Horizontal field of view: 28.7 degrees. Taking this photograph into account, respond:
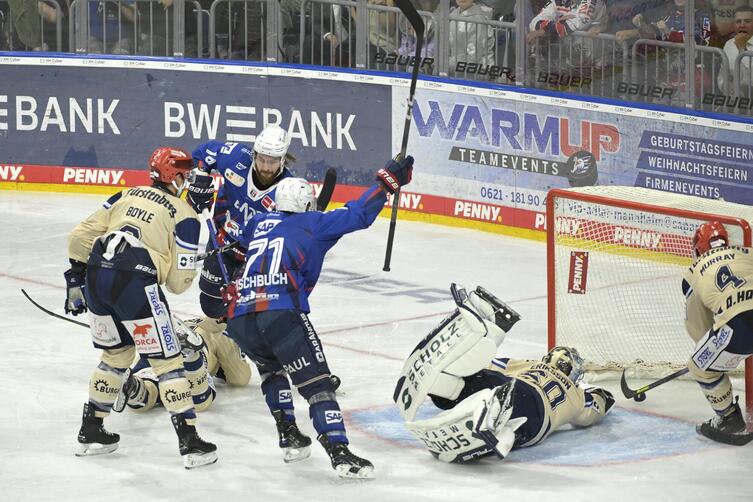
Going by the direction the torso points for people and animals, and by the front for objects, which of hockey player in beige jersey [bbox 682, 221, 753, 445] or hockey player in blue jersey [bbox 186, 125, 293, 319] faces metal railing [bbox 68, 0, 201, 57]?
the hockey player in beige jersey

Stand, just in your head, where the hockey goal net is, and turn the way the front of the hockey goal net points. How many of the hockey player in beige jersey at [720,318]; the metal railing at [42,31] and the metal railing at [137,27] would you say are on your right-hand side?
2

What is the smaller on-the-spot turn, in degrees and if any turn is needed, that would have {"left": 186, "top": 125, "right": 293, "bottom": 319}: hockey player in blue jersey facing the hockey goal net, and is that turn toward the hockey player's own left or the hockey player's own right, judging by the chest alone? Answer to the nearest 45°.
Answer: approximately 45° to the hockey player's own left

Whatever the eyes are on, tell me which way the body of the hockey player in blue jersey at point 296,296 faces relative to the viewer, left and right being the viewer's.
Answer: facing away from the viewer and to the right of the viewer

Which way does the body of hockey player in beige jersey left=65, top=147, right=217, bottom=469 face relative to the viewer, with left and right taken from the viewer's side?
facing away from the viewer and to the right of the viewer

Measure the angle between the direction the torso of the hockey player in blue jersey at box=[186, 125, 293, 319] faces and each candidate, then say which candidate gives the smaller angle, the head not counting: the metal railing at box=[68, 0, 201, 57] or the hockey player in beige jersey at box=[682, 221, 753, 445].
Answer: the hockey player in beige jersey

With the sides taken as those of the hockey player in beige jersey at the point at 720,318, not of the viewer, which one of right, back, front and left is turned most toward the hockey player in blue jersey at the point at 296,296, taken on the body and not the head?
left

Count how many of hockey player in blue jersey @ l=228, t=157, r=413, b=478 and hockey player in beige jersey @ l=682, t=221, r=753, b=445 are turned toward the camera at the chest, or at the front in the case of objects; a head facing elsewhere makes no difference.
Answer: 0

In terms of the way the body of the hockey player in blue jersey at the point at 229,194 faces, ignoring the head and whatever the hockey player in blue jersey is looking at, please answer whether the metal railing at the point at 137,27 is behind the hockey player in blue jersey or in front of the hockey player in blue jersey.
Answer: behind

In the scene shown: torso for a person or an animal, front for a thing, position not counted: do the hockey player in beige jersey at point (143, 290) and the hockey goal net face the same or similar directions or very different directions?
very different directions

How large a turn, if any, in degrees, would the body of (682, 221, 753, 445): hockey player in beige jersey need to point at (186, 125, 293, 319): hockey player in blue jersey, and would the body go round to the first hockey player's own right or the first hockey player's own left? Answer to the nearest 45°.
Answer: approximately 45° to the first hockey player's own left

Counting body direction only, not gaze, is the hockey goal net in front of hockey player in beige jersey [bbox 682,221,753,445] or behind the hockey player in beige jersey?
in front

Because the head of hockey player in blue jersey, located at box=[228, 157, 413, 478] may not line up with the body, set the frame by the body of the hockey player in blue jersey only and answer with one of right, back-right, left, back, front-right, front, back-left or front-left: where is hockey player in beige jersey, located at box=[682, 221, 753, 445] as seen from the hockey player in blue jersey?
front-right

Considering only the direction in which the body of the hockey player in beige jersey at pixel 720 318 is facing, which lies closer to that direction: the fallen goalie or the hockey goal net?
the hockey goal net

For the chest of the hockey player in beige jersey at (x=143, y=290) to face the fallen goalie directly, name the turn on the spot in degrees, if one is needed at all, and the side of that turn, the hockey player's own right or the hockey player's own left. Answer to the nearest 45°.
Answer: approximately 45° to the hockey player's own right
